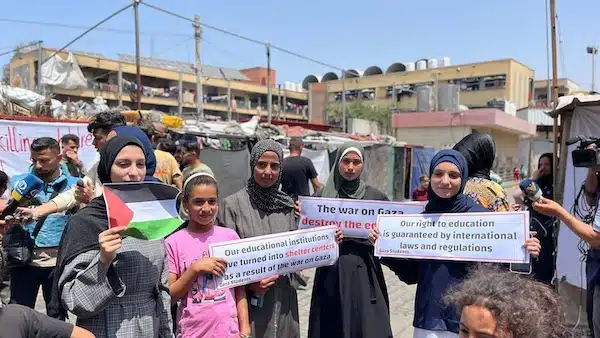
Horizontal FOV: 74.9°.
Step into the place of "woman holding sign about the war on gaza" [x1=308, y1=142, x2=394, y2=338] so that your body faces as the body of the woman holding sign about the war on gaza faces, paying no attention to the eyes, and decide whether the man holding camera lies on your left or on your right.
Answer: on your left

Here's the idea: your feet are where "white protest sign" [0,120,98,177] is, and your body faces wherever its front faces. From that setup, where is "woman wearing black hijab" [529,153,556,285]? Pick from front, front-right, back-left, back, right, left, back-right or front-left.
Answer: front-left

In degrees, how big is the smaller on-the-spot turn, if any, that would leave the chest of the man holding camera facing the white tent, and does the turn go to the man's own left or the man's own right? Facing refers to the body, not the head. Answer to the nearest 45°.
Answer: approximately 90° to the man's own right

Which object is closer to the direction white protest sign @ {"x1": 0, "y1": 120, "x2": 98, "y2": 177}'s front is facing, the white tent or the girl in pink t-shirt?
the girl in pink t-shirt

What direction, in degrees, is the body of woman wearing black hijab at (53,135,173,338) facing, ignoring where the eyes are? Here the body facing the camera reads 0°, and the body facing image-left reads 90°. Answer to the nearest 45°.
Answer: approximately 315°

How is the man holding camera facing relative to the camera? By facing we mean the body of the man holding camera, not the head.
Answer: to the viewer's left

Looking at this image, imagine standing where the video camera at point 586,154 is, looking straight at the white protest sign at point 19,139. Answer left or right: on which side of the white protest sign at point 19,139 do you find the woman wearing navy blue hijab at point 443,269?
left

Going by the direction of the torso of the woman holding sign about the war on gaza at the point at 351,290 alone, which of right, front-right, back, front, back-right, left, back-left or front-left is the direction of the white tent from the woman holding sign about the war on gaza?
back-left

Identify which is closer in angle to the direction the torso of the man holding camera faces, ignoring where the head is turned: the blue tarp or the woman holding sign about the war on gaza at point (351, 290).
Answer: the woman holding sign about the war on gaza

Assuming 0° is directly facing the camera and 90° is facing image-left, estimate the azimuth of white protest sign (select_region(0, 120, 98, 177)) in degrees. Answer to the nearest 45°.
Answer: approximately 0°
